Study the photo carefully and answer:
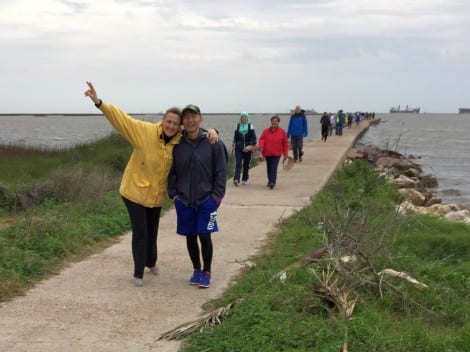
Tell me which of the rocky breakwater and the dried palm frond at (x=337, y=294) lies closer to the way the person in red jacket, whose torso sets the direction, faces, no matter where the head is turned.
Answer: the dried palm frond

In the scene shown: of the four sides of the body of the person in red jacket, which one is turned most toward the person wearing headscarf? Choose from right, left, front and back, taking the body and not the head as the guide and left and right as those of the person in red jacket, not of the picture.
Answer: right

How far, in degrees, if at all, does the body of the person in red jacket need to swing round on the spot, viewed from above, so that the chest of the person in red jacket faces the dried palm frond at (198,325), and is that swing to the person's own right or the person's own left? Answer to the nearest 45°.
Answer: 0° — they already face it

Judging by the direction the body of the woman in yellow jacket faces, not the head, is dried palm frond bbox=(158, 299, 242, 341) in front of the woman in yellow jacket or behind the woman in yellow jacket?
in front

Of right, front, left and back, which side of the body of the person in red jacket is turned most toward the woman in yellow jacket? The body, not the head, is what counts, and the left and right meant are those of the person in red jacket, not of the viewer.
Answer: front

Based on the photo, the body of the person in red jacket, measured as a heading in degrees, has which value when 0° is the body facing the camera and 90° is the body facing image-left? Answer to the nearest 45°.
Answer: approximately 0°

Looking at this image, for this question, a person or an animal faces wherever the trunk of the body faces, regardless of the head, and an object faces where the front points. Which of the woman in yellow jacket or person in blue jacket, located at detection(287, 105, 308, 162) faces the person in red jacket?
the person in blue jacket

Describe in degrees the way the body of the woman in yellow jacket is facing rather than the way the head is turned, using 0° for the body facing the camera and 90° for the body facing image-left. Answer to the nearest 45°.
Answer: approximately 315°

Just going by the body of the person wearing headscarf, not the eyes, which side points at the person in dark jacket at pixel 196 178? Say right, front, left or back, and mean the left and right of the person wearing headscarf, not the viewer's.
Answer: front
